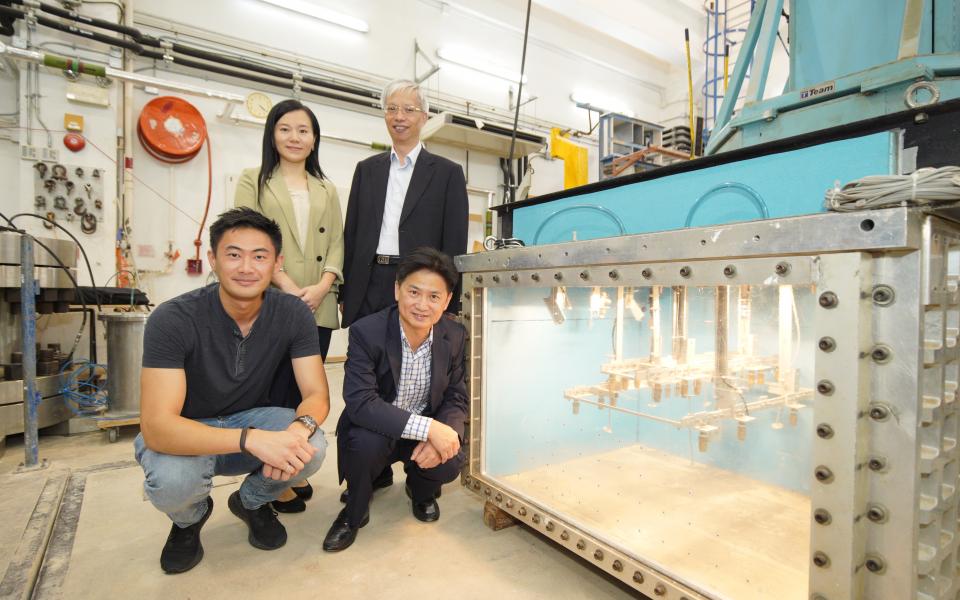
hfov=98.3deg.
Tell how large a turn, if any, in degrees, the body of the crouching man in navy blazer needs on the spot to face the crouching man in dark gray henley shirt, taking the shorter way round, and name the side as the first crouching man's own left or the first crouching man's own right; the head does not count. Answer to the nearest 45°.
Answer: approximately 90° to the first crouching man's own right

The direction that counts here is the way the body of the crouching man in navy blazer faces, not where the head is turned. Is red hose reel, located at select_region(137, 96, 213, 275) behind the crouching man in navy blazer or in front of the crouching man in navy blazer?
behind

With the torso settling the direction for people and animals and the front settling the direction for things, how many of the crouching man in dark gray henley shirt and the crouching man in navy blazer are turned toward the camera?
2

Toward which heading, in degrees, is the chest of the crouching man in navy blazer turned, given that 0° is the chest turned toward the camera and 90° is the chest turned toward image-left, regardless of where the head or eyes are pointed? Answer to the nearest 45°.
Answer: approximately 0°

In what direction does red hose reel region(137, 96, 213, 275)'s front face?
toward the camera

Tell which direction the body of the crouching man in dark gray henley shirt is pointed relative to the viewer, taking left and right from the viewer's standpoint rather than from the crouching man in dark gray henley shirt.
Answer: facing the viewer

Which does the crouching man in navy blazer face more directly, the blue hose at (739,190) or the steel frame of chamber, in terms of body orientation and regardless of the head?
the steel frame of chamber

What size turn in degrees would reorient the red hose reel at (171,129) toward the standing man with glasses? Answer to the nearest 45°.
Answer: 0° — it already faces them

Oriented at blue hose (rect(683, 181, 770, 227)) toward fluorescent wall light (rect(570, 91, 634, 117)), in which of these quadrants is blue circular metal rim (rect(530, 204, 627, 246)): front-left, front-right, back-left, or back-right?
front-left

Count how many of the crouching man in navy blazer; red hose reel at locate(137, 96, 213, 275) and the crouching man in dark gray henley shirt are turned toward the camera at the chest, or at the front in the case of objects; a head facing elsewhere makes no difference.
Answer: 3

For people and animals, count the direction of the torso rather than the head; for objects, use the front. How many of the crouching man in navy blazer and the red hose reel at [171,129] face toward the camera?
2

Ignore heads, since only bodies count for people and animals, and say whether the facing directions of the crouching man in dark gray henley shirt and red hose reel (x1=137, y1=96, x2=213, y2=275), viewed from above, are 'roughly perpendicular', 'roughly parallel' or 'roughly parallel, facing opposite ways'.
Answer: roughly parallel

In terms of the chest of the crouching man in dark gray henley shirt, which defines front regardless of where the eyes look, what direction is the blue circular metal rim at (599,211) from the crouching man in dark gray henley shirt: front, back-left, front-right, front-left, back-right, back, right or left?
left

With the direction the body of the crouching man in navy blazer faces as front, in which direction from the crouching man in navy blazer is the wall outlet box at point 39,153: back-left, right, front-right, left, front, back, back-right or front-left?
back-right

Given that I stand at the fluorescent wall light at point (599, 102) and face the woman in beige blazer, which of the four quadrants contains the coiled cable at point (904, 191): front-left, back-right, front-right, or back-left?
front-left

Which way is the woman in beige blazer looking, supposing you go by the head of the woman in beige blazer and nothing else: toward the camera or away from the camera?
toward the camera
